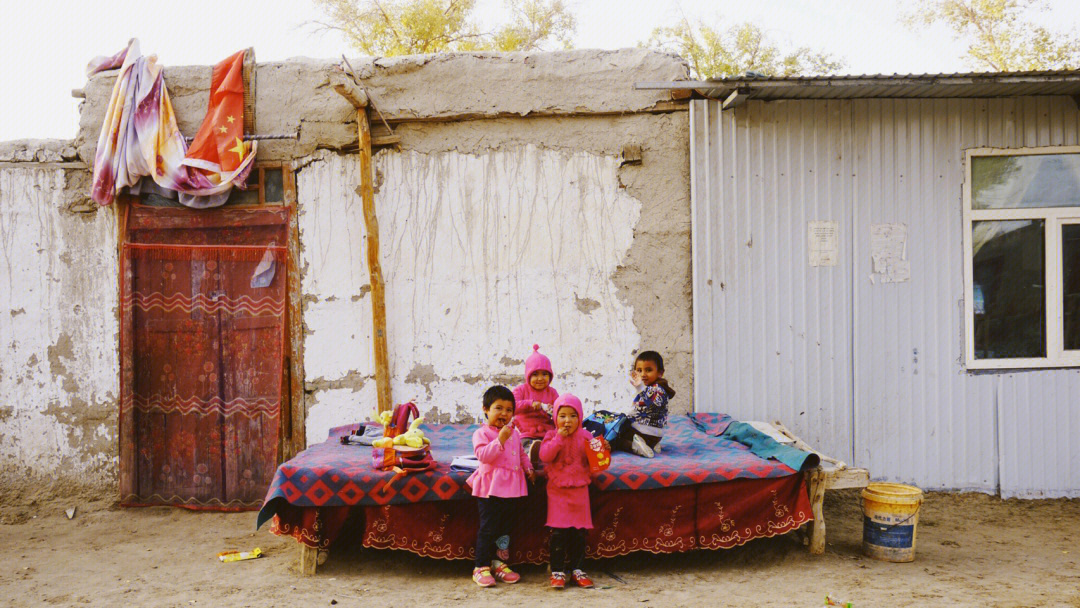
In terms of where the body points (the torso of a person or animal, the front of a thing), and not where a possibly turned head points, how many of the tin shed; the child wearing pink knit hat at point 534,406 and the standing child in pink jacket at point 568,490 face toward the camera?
3

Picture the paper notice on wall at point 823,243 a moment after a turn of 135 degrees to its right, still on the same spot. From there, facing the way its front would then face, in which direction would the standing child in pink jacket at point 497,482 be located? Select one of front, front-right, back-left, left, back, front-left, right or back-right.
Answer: left

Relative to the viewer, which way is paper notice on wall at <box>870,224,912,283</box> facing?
toward the camera

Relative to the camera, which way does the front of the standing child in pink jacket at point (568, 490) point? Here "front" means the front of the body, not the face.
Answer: toward the camera

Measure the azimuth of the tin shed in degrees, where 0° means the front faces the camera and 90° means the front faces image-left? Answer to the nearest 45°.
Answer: approximately 0°

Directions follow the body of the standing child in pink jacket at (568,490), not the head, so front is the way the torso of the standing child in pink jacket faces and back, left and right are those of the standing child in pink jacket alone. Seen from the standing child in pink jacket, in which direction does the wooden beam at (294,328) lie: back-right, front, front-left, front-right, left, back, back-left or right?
back-right

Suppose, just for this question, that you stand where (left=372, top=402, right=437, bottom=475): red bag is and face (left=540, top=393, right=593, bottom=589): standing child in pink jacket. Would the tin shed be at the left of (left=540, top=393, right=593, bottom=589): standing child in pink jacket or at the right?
left

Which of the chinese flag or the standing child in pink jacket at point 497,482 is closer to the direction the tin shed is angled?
the standing child in pink jacket

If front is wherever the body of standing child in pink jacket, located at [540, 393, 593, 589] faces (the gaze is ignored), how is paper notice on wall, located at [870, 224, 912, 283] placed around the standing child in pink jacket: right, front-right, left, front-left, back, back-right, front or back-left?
back-left

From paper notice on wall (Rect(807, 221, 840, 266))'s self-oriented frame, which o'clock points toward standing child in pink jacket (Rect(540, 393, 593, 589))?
The standing child in pink jacket is roughly at 1 o'clock from the paper notice on wall.

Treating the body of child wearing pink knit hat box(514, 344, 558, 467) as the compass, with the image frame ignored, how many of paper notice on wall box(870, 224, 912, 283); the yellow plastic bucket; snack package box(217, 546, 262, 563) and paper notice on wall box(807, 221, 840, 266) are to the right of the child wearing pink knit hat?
1

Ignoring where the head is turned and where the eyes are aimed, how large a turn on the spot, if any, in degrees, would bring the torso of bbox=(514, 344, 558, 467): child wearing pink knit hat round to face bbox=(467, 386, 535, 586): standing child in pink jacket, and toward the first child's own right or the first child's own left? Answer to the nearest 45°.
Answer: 0° — they already face them

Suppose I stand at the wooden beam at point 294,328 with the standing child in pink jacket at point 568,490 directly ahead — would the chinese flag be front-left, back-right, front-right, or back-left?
back-right
